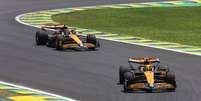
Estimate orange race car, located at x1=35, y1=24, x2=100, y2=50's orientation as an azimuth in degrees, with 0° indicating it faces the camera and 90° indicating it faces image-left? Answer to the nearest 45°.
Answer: approximately 315°

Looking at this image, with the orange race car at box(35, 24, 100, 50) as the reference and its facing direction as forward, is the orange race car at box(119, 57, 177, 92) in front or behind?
in front

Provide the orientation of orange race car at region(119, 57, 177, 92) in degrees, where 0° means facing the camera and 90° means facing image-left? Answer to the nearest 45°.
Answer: approximately 0°

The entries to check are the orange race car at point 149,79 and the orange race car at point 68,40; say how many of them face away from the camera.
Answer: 0
